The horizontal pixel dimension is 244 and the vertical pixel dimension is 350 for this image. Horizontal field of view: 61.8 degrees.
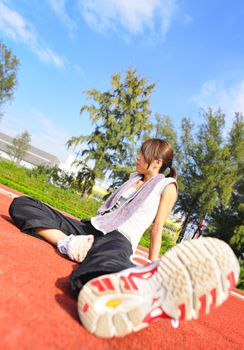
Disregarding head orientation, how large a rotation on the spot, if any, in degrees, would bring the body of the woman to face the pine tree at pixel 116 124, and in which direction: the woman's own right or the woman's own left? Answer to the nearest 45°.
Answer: approximately 135° to the woman's own right

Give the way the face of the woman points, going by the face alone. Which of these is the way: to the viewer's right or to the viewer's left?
to the viewer's left

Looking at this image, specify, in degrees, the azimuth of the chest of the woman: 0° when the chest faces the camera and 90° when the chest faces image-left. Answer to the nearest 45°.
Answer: approximately 45°
